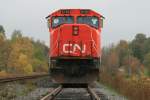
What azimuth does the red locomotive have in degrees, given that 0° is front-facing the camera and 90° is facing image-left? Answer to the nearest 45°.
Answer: approximately 0°
